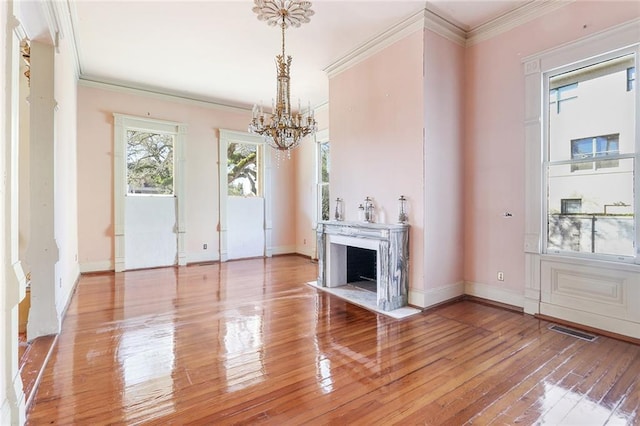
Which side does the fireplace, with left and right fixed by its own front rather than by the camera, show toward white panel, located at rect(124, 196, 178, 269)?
right

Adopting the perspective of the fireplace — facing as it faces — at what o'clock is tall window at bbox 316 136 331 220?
The tall window is roughly at 4 o'clock from the fireplace.

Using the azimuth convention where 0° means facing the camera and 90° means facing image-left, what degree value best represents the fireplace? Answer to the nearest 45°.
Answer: approximately 45°

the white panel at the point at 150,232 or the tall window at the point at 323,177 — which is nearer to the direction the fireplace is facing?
the white panel

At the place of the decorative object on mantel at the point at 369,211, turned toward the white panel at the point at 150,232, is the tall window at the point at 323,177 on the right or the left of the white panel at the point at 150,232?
right

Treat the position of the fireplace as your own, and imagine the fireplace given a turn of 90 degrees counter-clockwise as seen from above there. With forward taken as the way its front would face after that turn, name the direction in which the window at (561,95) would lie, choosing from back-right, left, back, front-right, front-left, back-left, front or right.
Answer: front-left

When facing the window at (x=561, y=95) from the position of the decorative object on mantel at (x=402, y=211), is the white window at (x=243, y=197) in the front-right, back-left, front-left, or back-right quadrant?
back-left

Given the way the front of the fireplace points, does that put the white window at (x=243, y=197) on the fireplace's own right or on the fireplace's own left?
on the fireplace's own right
